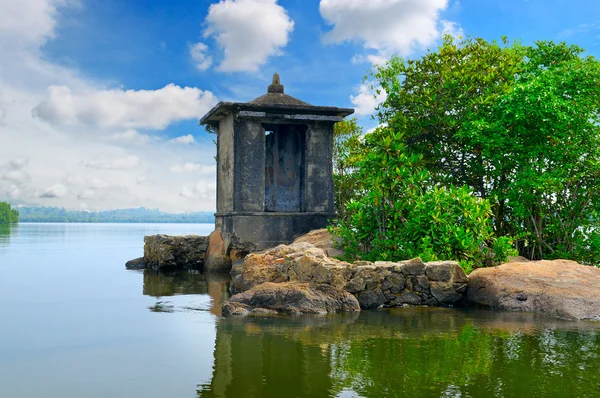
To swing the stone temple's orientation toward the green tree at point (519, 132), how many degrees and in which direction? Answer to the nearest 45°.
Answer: approximately 45° to its left

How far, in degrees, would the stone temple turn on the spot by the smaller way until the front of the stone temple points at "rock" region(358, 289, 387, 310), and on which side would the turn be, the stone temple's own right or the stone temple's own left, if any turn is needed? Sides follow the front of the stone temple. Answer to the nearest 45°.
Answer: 0° — it already faces it

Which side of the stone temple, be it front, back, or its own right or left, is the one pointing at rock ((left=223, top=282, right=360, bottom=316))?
front

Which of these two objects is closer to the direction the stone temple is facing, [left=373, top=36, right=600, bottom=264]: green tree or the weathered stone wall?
the weathered stone wall

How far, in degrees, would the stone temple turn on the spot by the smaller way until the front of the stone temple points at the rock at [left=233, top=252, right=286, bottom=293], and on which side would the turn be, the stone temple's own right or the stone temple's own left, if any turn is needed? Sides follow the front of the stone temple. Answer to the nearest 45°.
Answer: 0° — it already faces it

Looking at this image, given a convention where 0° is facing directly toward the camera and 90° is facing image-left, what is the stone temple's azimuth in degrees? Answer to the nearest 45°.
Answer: approximately 0°

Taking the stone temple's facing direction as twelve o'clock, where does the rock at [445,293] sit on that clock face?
The rock is roughly at 11 o'clock from the stone temple.

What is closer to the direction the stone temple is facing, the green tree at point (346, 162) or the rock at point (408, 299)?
the rock

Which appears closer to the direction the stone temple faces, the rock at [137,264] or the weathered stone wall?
the weathered stone wall
